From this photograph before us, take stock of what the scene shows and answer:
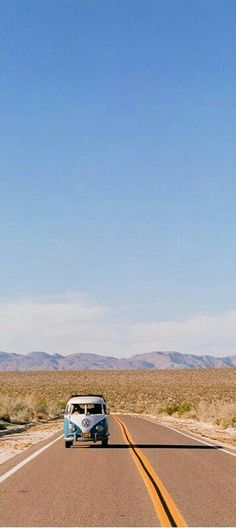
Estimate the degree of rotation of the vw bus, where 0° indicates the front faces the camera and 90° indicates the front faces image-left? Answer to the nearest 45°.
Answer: approximately 0°
